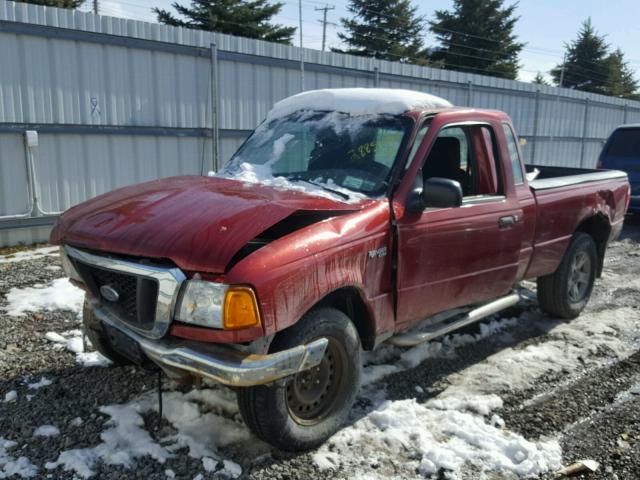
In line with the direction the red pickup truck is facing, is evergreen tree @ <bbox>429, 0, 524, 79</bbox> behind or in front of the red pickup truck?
behind

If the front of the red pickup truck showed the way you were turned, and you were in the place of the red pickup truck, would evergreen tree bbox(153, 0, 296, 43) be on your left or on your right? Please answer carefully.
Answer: on your right

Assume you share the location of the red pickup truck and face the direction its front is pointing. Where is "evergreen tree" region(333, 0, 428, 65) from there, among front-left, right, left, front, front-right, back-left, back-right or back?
back-right

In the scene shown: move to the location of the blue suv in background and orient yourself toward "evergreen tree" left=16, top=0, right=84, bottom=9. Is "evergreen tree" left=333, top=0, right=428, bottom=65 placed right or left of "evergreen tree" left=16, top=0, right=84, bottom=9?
right

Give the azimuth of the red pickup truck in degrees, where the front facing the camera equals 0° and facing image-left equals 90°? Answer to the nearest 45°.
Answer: approximately 45°

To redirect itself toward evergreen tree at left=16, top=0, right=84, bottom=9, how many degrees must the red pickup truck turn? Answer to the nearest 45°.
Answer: approximately 90° to its right
